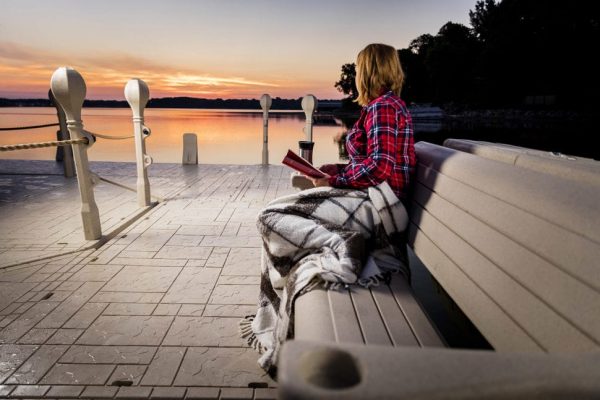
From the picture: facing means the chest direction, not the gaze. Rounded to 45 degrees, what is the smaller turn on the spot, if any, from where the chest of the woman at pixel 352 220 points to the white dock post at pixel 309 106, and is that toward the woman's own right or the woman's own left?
approximately 90° to the woman's own right

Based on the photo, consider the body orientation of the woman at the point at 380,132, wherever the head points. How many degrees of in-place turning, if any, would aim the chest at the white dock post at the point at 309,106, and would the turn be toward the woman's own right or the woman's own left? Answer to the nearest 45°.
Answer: approximately 90° to the woman's own right

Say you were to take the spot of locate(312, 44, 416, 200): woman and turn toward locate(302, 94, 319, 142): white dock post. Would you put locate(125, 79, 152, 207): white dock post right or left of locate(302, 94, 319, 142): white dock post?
left

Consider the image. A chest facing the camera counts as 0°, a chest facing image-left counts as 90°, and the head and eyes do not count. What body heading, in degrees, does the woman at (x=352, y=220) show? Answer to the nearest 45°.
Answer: approximately 90°

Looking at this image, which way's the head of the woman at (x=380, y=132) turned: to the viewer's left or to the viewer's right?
to the viewer's left
